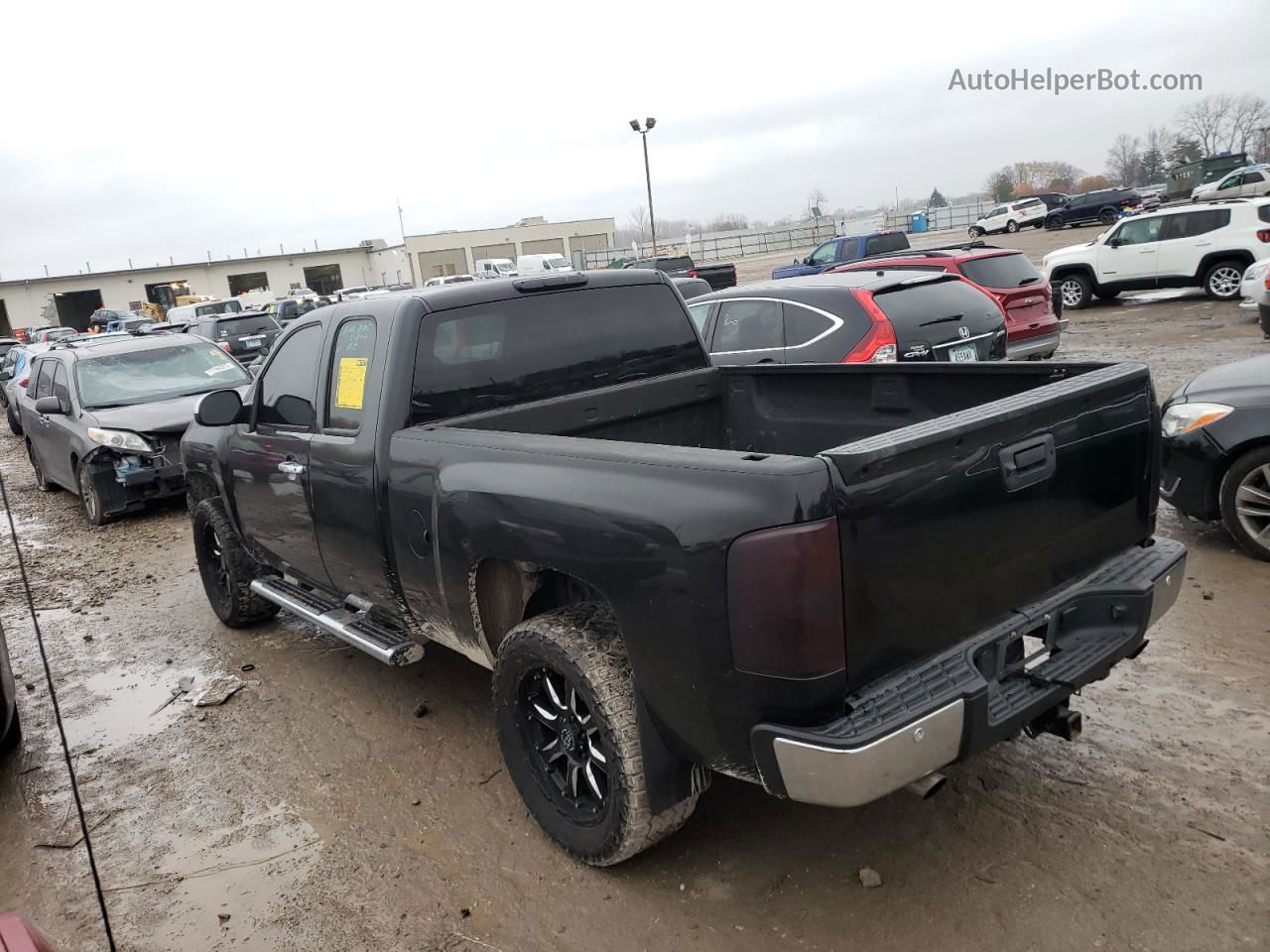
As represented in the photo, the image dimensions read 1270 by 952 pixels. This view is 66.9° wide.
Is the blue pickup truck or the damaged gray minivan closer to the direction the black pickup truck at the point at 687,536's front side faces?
the damaged gray minivan

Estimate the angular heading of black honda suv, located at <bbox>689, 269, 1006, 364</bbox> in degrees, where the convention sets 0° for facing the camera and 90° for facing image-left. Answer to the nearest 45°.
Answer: approximately 135°

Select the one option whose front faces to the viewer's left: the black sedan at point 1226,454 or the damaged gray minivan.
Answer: the black sedan

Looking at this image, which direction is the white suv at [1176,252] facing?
to the viewer's left

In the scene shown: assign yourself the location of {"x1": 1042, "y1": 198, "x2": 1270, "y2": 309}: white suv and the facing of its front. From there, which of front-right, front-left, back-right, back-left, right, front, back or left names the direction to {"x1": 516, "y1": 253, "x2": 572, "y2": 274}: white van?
front-right

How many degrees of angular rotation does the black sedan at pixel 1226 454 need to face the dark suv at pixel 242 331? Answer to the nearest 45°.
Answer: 0° — it already faces it

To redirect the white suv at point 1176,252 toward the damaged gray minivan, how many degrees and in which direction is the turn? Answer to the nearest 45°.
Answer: approximately 45° to its left

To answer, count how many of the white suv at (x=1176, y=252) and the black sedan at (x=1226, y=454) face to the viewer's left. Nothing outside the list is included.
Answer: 2

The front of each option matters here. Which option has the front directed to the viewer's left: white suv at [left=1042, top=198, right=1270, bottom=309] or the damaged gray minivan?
the white suv

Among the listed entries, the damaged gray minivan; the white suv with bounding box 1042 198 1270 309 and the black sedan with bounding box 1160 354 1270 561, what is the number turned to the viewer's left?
2

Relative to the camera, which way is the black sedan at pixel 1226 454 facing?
to the viewer's left
